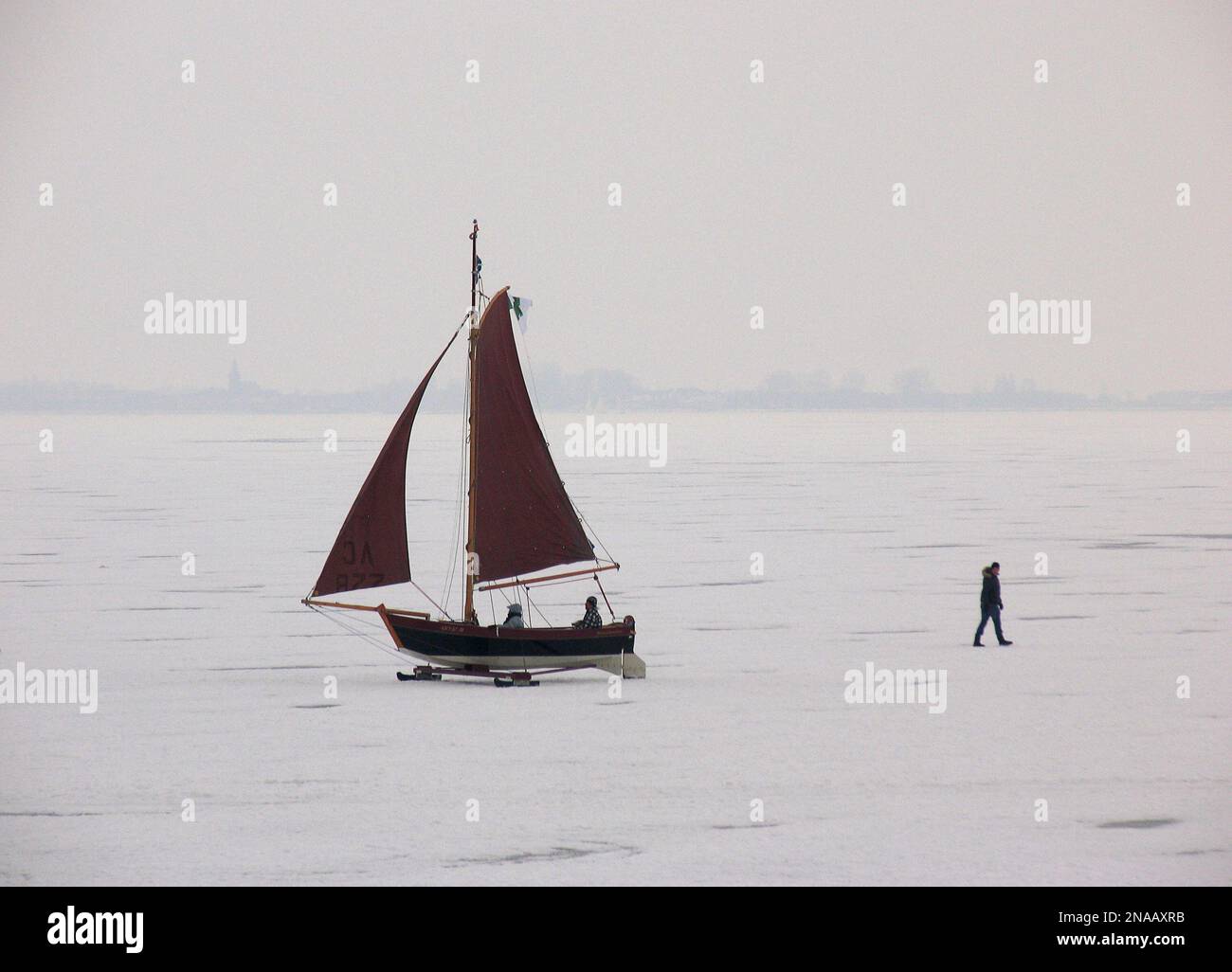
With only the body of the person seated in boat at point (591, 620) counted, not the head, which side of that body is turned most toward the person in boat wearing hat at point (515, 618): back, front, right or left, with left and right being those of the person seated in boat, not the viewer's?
front

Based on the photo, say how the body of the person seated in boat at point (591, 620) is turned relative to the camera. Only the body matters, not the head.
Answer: to the viewer's left

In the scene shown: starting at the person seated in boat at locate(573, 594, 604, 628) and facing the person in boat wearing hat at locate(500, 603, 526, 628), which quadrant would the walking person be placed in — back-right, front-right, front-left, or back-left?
back-right

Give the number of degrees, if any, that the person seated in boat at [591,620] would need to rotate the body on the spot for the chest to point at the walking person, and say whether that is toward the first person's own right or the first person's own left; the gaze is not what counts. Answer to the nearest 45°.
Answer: approximately 180°

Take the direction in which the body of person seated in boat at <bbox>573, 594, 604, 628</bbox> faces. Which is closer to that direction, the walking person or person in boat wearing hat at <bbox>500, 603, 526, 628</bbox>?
the person in boat wearing hat

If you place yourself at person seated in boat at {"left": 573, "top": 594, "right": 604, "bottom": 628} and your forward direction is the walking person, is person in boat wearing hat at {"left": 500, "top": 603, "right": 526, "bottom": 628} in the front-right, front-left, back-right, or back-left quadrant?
back-left
